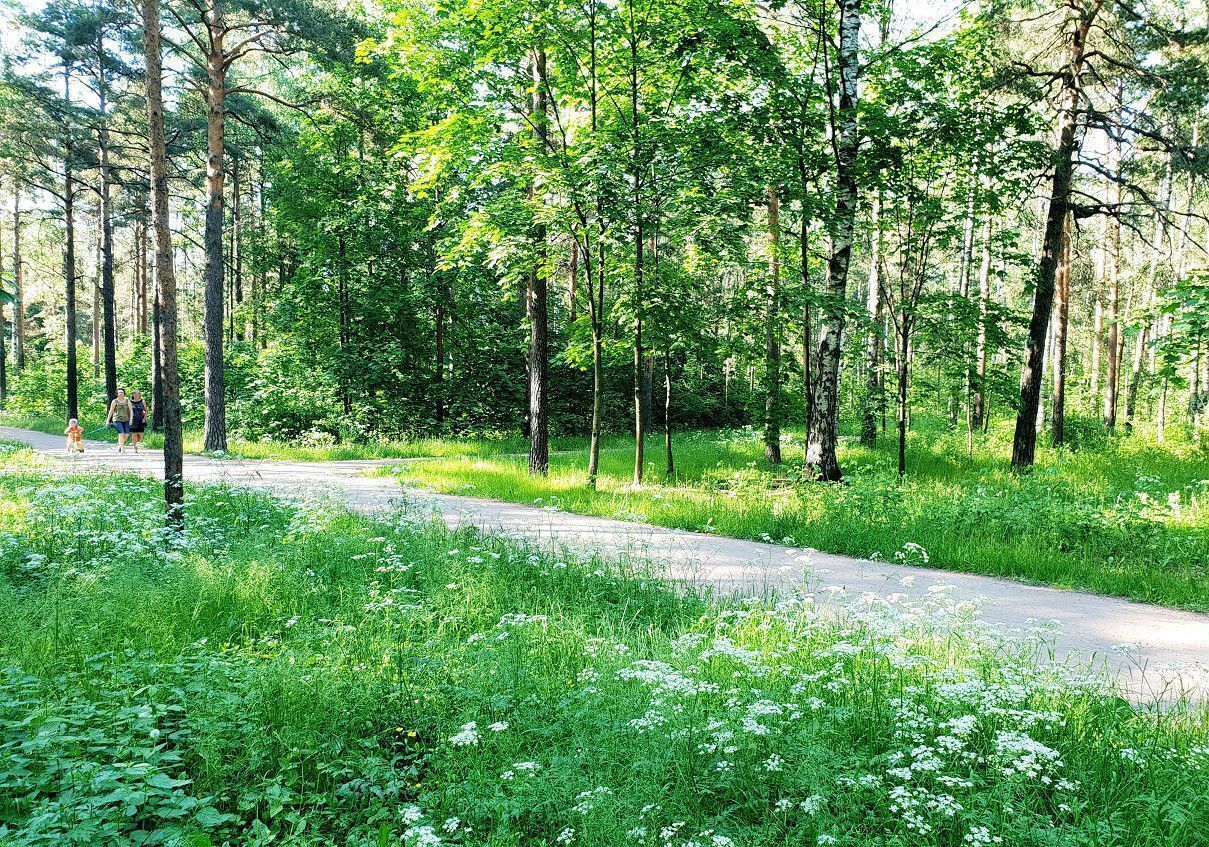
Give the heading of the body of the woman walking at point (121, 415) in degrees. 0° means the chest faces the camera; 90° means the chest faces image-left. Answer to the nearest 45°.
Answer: approximately 0°

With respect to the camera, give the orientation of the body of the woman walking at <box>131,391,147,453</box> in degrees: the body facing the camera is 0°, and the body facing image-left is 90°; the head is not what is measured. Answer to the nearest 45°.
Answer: approximately 0°
